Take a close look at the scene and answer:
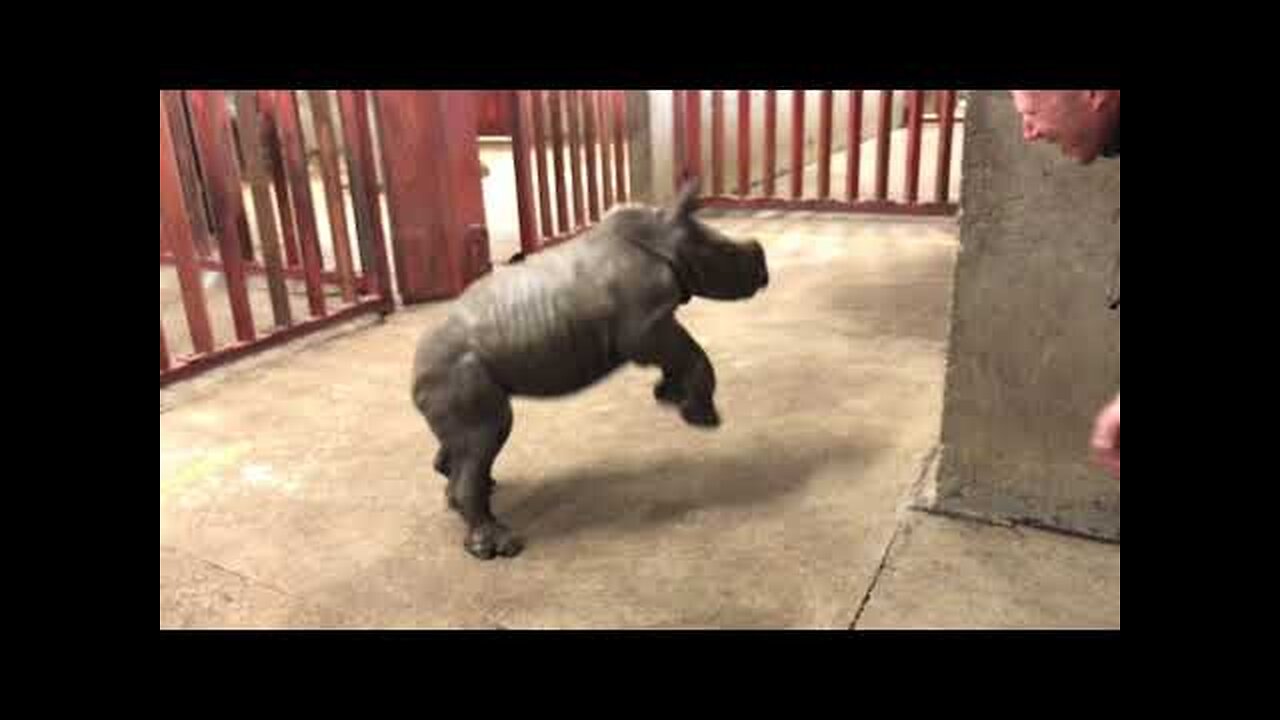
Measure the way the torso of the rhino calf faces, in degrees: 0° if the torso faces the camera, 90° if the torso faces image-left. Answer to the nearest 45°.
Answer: approximately 270°

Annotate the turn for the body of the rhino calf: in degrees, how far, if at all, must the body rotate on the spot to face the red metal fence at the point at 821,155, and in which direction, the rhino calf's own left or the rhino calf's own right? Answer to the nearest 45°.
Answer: approximately 90° to the rhino calf's own left

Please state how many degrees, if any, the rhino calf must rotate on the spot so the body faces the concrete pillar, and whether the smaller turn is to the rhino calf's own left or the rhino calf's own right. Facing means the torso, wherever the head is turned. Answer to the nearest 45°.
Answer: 0° — it already faces it

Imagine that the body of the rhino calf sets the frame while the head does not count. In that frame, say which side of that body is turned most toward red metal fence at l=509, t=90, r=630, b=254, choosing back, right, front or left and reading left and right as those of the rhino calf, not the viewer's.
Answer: left

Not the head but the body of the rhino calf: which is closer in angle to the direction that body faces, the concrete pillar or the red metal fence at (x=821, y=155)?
the concrete pillar

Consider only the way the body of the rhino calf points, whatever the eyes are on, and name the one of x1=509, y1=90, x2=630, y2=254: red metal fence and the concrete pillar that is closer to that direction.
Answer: the concrete pillar
